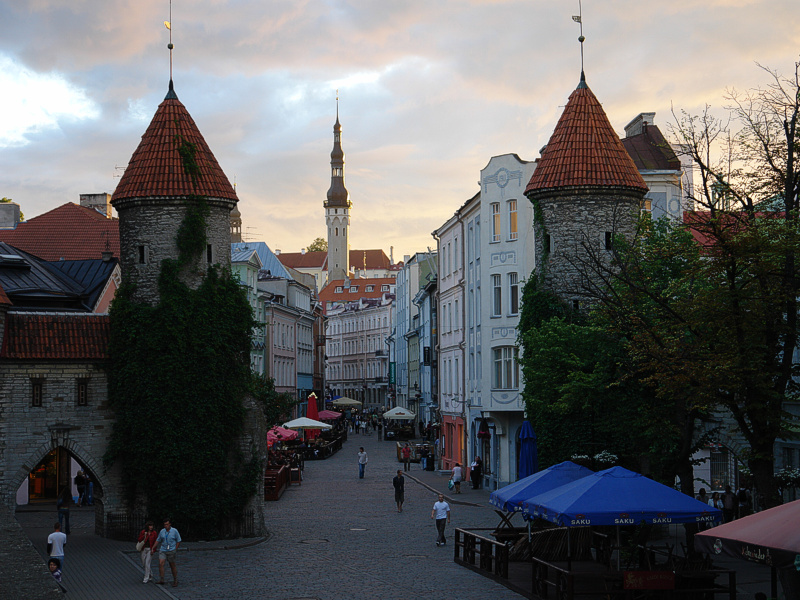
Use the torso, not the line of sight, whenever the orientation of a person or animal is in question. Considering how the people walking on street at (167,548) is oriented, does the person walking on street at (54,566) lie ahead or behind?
ahead

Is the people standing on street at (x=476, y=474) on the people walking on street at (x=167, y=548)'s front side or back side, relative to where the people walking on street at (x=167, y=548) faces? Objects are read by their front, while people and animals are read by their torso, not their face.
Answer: on the back side

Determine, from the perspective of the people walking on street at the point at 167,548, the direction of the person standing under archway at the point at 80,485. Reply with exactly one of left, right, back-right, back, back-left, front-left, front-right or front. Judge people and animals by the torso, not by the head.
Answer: back

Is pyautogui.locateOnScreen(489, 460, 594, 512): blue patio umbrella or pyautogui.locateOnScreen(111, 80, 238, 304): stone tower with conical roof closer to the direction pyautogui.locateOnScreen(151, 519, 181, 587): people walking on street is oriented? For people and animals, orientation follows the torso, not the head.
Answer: the blue patio umbrella

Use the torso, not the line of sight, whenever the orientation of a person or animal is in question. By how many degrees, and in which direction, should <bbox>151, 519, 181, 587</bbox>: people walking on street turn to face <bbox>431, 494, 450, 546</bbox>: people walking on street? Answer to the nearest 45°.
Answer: approximately 135° to their left

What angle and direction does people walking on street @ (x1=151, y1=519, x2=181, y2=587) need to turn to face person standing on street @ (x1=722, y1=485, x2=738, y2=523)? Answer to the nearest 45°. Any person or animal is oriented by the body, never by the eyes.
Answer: approximately 90° to their left

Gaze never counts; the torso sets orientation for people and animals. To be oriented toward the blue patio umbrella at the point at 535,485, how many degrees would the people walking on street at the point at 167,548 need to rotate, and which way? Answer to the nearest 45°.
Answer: approximately 90° to their left

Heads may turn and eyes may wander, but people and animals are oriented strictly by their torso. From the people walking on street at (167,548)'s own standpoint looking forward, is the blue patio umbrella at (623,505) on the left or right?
on their left

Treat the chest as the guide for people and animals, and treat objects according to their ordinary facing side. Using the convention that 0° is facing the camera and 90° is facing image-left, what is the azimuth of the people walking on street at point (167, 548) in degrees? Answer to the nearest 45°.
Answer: approximately 0°
